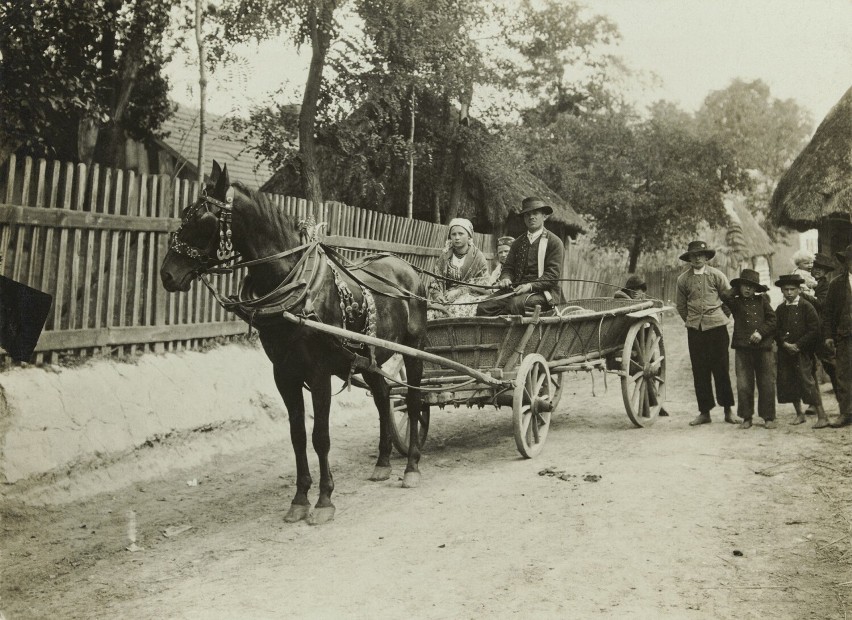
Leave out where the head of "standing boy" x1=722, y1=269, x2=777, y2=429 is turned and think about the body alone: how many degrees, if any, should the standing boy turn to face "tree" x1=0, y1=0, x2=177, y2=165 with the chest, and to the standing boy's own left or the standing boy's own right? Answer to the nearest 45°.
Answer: approximately 90° to the standing boy's own right

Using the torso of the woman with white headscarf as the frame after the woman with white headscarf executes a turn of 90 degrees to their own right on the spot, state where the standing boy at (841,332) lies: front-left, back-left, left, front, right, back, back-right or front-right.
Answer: back-right

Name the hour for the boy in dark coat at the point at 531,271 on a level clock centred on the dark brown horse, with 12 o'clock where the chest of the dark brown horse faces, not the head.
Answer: The boy in dark coat is roughly at 6 o'clock from the dark brown horse.

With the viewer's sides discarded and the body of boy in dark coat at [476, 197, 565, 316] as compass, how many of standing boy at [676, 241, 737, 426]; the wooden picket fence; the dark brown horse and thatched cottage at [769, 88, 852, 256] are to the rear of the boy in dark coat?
2

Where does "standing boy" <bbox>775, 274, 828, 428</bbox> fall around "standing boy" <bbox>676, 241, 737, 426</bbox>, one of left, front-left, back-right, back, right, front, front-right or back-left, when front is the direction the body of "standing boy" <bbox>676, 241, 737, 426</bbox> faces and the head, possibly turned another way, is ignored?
left

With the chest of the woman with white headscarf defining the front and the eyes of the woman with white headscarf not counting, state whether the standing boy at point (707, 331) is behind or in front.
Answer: behind

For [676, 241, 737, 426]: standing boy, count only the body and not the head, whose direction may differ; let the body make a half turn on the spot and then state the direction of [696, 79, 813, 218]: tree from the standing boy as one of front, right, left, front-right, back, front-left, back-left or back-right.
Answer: front

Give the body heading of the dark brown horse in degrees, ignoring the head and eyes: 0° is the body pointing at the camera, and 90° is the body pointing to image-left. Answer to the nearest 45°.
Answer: approximately 45°

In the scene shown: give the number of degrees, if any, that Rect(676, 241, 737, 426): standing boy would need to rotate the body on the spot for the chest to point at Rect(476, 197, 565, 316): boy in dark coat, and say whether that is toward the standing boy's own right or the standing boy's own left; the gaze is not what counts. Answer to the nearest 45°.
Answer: approximately 45° to the standing boy's own right

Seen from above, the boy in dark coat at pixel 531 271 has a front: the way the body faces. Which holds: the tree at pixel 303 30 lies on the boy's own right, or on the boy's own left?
on the boy's own right

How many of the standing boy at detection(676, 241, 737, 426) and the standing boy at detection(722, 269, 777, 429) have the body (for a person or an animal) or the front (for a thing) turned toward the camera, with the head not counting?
2
